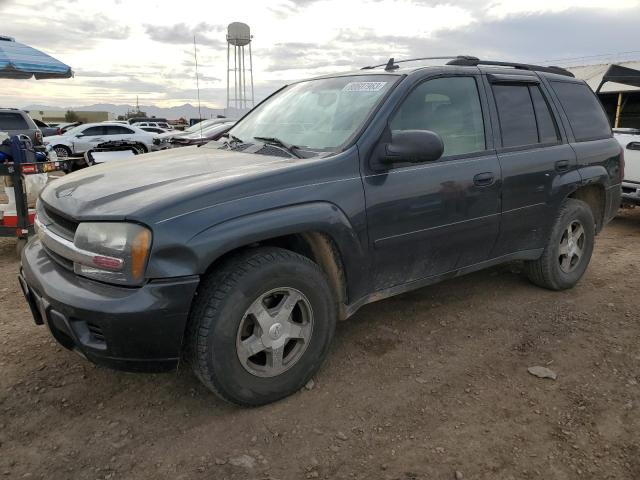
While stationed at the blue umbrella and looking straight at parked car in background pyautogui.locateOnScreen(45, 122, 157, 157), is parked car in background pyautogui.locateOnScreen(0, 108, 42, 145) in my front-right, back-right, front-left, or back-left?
front-left

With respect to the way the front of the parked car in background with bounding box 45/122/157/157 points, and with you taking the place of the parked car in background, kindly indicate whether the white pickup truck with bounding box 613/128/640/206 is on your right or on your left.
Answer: on your left

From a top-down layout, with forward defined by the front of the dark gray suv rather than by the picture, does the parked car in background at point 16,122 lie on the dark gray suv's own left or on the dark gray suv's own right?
on the dark gray suv's own right

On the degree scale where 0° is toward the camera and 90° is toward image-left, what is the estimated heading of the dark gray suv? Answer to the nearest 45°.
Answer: approximately 45°

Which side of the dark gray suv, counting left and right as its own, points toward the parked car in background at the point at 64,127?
right

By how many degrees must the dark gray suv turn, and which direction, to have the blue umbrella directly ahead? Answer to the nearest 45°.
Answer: approximately 90° to its right

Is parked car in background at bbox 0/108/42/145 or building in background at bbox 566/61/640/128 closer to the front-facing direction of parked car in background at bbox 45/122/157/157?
the parked car in background

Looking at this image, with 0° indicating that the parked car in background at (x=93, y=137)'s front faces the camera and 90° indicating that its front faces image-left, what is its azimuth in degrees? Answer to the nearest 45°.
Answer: approximately 90°

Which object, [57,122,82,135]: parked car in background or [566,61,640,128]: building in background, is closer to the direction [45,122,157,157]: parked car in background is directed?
the parked car in background

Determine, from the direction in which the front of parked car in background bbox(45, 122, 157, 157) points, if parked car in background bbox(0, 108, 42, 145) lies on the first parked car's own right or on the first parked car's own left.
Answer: on the first parked car's own left

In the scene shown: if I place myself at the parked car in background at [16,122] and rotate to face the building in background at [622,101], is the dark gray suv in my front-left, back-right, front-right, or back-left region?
front-right

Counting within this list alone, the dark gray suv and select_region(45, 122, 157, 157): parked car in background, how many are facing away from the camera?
0

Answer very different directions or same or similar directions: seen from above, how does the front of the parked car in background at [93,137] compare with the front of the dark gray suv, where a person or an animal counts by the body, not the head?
same or similar directions

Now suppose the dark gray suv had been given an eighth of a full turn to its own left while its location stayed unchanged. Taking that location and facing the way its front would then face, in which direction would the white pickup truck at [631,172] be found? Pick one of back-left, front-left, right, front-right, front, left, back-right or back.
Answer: back-left
